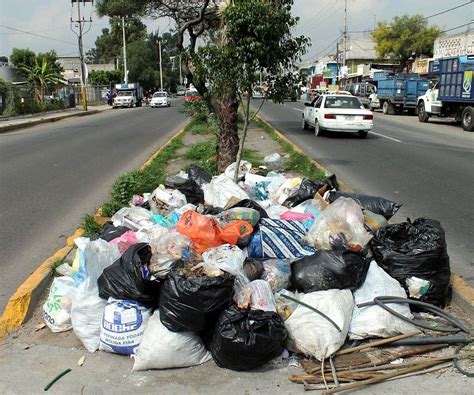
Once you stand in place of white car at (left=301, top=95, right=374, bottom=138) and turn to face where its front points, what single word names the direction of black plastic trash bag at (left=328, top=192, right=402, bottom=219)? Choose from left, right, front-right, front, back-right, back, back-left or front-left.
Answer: back-left

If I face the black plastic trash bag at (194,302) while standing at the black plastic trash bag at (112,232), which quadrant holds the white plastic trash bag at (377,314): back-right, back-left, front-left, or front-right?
front-left

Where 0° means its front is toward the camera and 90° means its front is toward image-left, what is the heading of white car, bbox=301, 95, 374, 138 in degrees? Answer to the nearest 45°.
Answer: approximately 135°

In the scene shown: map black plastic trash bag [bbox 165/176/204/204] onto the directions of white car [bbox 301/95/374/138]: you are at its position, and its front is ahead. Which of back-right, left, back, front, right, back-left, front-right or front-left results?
back-left

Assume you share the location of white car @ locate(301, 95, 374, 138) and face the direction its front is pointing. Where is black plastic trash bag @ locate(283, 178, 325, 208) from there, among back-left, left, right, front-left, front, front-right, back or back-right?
back-left

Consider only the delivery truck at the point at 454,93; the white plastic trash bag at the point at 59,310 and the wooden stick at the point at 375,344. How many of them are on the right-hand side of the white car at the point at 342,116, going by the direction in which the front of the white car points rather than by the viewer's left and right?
1
